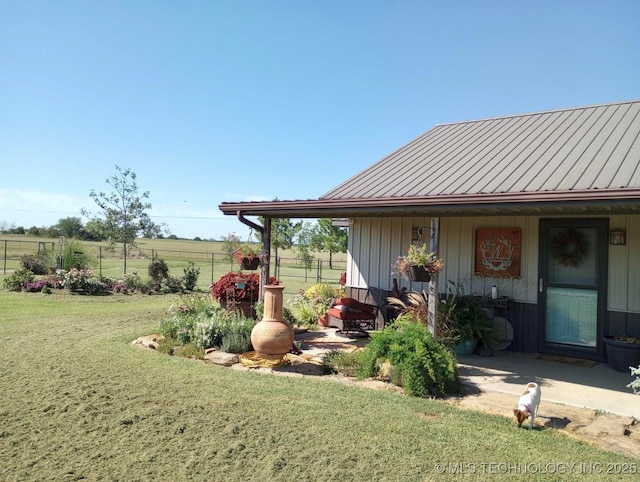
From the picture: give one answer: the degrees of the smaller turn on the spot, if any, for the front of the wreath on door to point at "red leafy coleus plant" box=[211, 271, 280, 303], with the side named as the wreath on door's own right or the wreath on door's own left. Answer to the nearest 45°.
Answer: approximately 90° to the wreath on door's own right

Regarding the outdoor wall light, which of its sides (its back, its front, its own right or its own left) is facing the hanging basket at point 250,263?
right

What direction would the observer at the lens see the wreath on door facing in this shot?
facing the viewer

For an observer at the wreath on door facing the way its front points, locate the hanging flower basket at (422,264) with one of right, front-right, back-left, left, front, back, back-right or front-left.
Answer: front-right

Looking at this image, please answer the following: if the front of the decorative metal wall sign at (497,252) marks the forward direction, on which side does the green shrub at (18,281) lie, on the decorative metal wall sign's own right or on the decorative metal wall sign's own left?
on the decorative metal wall sign's own right

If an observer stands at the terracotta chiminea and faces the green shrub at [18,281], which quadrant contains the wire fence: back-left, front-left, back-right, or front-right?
front-right

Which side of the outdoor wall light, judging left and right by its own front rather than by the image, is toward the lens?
front

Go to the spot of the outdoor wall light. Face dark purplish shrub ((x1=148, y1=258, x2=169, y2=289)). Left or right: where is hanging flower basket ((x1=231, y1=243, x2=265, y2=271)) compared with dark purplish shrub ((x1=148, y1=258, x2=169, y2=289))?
left

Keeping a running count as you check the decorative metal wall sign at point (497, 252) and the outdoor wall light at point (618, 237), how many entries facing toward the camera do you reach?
2
